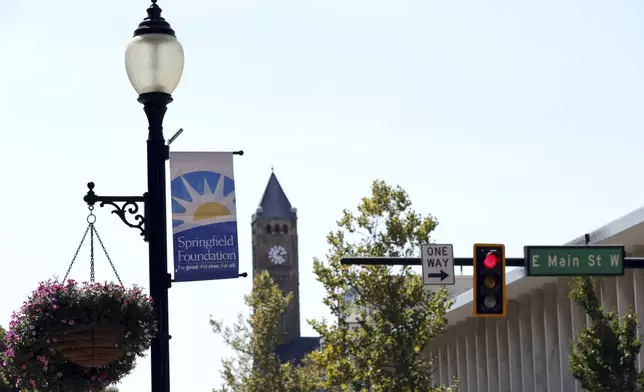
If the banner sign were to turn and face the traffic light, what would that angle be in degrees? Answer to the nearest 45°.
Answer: approximately 135° to its left

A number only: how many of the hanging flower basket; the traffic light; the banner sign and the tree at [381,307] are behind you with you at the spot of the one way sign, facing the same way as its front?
1

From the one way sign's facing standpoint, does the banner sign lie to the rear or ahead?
ahead

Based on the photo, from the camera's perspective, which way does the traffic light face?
toward the camera

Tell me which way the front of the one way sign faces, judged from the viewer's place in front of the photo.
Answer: facing the viewer

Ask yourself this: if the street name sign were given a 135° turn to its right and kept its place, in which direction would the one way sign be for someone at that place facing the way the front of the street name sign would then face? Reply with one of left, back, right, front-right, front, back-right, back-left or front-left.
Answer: front-left

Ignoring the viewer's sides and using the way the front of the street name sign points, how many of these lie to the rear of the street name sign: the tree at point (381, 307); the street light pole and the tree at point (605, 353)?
2

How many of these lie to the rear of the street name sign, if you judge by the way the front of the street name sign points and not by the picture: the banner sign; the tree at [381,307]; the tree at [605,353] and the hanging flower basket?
2

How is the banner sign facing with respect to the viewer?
toward the camera

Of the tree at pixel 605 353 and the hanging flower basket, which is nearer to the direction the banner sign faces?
the hanging flower basket

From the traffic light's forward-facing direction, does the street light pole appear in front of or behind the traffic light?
in front

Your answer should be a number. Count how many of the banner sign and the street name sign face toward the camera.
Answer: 2

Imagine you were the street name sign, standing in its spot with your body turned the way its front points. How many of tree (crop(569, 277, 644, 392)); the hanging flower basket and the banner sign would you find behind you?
1
